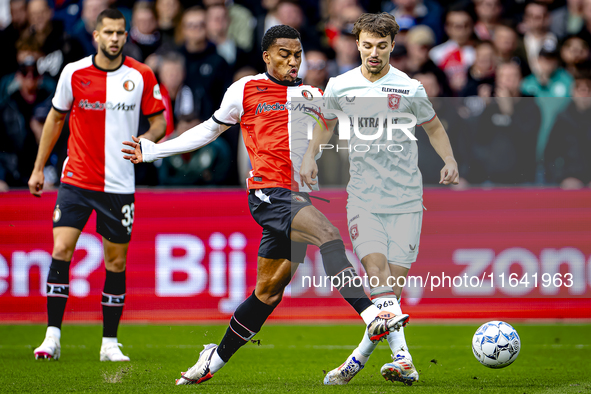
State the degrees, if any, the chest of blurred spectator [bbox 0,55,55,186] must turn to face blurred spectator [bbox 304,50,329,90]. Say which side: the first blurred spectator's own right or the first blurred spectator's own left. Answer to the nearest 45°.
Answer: approximately 90° to the first blurred spectator's own left

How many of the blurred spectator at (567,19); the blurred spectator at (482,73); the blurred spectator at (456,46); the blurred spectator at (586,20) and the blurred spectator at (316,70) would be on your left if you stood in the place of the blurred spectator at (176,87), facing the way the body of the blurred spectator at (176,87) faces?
5

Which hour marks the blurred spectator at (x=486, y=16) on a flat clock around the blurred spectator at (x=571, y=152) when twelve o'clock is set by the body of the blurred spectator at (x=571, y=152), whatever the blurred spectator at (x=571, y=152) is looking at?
the blurred spectator at (x=486, y=16) is roughly at 5 o'clock from the blurred spectator at (x=571, y=152).

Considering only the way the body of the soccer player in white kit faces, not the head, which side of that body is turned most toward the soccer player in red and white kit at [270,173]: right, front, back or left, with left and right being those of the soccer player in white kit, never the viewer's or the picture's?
right

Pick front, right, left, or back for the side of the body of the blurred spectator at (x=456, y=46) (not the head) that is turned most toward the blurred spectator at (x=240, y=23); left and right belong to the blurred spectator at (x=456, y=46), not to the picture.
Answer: right

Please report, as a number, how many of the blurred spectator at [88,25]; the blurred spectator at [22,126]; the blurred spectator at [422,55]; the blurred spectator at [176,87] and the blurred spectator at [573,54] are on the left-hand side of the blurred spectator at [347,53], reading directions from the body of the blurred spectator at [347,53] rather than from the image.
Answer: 2

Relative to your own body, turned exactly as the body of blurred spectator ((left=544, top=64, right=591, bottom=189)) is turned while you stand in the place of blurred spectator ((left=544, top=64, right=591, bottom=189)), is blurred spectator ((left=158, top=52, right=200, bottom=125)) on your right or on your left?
on your right

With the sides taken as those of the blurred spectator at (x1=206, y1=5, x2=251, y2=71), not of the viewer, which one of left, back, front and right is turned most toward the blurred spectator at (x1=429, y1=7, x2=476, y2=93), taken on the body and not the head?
left

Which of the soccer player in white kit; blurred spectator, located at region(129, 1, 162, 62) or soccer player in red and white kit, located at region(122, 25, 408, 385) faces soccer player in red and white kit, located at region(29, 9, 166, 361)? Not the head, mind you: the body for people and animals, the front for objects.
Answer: the blurred spectator

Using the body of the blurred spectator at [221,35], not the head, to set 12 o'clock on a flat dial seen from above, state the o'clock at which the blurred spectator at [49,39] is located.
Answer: the blurred spectator at [49,39] is roughly at 3 o'clock from the blurred spectator at [221,35].

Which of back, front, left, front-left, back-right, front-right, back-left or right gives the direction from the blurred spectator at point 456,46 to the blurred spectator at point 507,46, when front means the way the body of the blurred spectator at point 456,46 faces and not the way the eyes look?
left

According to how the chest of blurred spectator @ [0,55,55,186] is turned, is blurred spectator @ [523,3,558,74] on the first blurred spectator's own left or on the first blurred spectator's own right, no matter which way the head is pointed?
on the first blurred spectator's own left

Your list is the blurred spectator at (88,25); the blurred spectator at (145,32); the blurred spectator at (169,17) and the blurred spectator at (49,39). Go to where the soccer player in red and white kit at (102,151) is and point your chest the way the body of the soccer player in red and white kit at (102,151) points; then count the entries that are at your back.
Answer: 4

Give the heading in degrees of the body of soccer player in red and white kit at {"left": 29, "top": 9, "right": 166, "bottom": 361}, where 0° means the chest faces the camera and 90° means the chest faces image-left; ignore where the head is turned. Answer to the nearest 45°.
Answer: approximately 0°
